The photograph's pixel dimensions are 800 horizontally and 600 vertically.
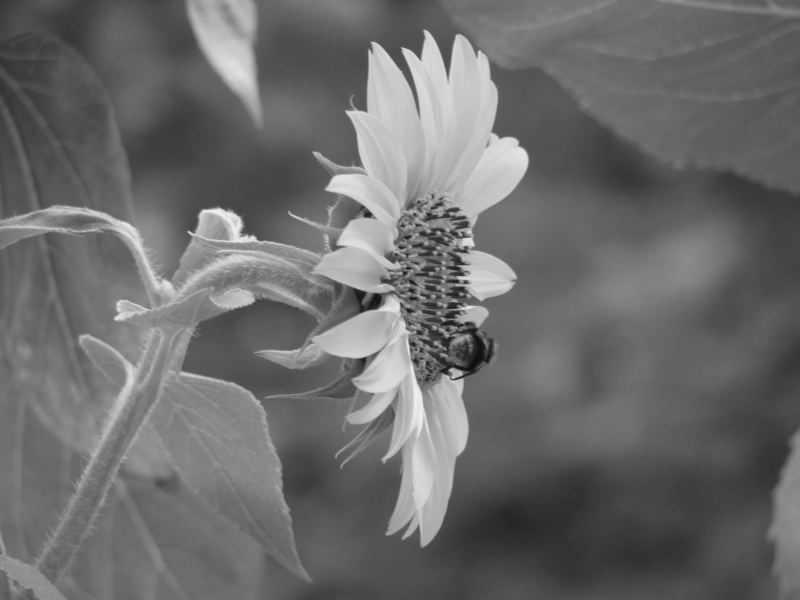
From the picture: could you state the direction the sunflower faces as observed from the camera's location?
facing the viewer and to the right of the viewer

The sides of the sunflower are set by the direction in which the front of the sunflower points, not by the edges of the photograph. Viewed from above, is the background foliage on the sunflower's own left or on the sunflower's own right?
on the sunflower's own left
